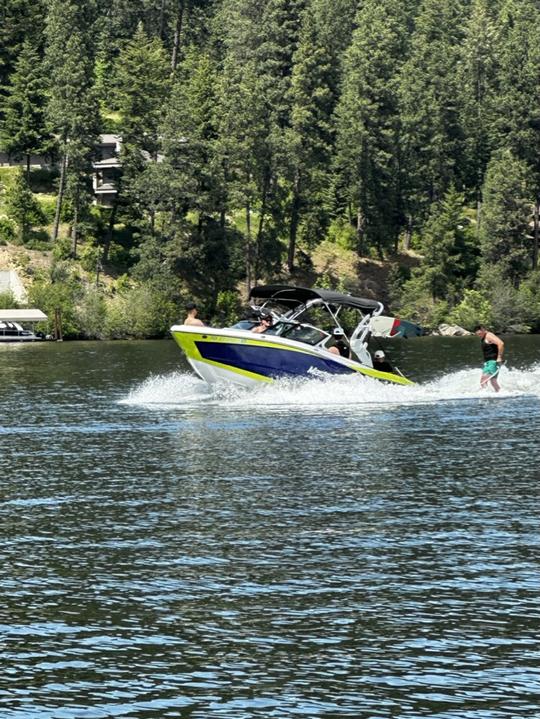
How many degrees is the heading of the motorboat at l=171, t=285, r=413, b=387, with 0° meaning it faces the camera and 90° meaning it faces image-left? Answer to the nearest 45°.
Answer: approximately 90°
